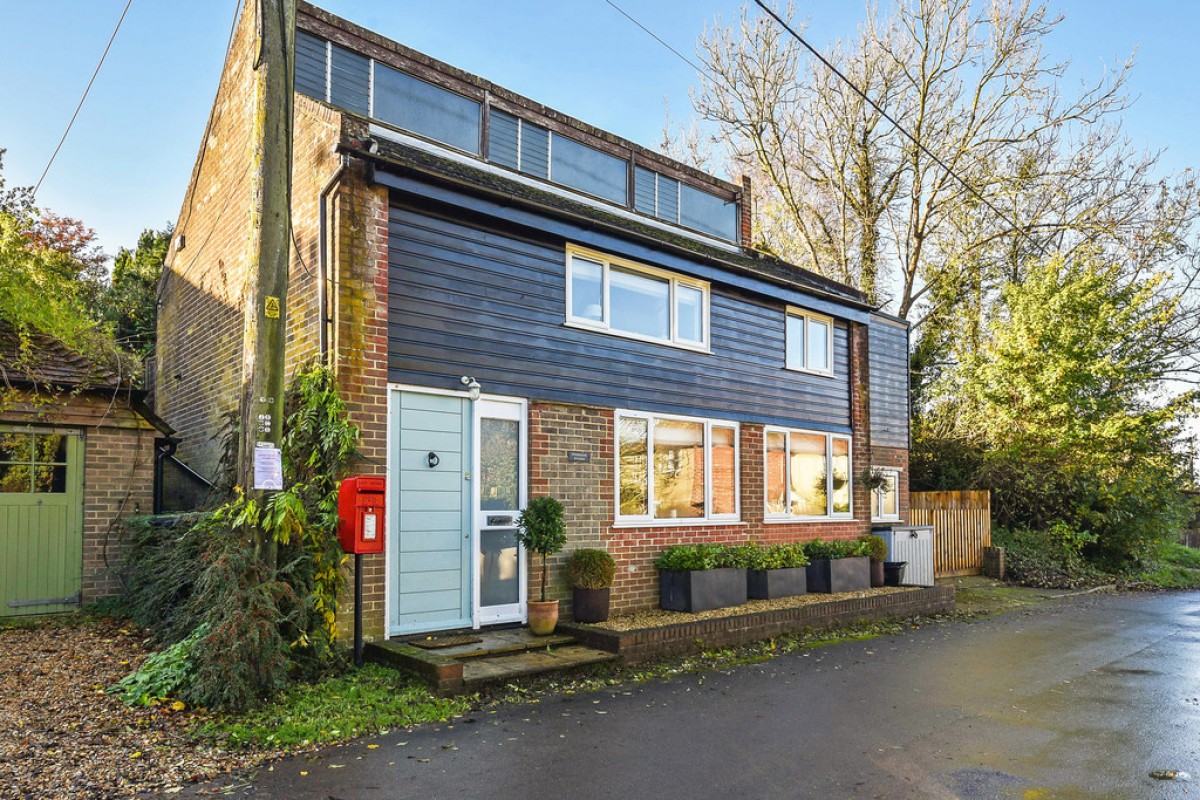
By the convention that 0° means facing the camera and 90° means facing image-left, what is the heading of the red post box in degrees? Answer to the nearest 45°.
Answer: approximately 315°

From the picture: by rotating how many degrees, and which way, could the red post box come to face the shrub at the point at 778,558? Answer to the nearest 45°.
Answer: approximately 90° to its left

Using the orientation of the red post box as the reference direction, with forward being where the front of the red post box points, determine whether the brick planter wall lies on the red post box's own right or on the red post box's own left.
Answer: on the red post box's own left

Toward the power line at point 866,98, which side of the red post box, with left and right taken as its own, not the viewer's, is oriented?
left

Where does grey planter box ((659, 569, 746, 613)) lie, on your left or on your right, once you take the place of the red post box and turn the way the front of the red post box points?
on your left

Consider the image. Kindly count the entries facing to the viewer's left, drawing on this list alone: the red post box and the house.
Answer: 0

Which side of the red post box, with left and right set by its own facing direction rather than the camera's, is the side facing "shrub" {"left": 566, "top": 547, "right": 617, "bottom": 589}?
left
